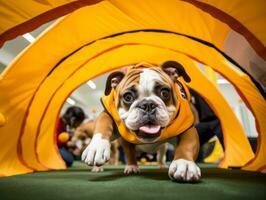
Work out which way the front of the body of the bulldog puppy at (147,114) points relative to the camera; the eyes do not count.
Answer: toward the camera
